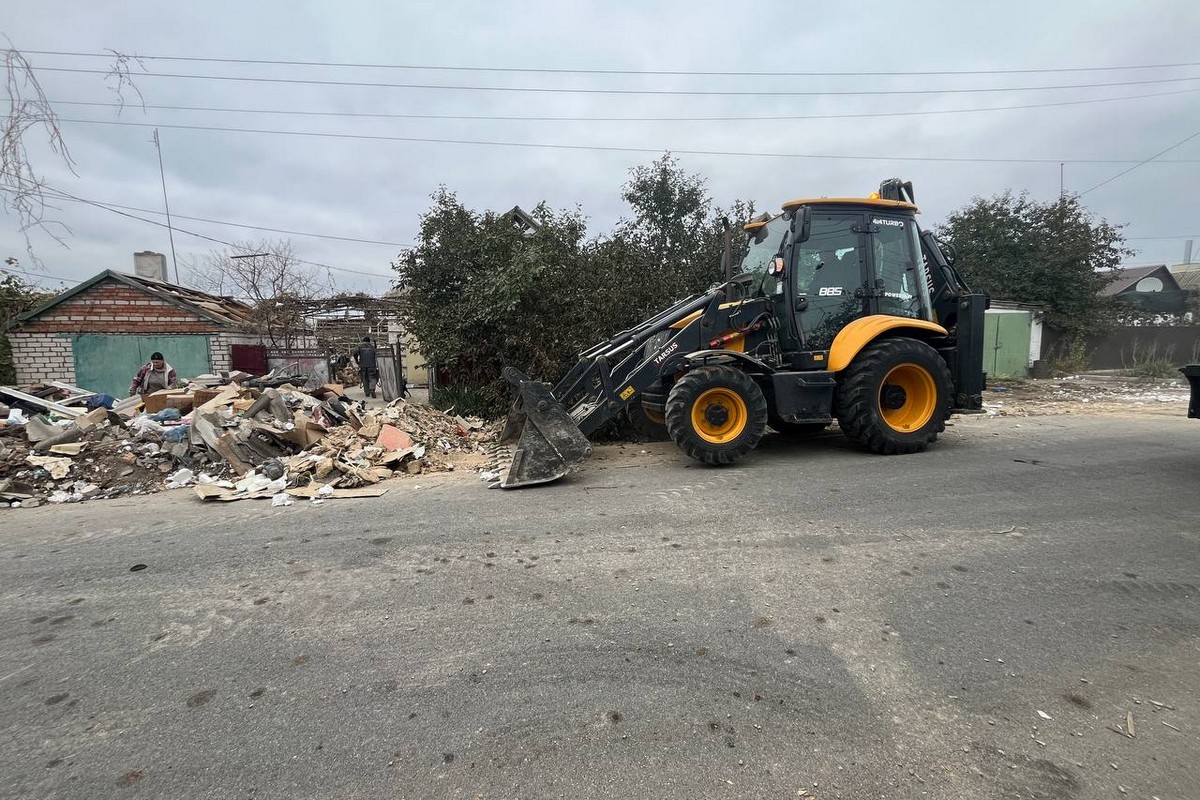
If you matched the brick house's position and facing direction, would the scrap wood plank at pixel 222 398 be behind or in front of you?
in front

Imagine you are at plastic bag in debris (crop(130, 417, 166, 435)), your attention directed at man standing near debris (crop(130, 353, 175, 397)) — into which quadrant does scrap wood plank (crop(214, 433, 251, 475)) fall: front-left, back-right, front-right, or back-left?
back-right

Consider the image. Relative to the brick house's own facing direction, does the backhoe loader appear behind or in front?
in front

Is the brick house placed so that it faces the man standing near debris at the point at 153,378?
yes

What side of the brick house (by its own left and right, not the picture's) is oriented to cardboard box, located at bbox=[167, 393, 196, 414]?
front

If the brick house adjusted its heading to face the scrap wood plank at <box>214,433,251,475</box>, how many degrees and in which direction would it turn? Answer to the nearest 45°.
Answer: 0° — it already faces it

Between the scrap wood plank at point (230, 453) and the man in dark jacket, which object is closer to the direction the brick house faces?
the scrap wood plank

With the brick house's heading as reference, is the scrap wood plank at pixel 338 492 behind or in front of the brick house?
in front

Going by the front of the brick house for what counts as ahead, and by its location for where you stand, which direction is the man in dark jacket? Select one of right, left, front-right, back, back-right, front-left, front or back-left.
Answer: front-left

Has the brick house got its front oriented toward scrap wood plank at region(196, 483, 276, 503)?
yes

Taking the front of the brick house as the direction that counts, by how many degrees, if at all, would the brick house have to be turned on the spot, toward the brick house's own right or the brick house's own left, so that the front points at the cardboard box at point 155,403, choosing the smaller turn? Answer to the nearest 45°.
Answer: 0° — it already faces it

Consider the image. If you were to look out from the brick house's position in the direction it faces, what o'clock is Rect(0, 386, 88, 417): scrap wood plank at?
The scrap wood plank is roughly at 12 o'clock from the brick house.

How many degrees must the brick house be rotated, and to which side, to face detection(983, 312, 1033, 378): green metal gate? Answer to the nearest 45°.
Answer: approximately 45° to its left

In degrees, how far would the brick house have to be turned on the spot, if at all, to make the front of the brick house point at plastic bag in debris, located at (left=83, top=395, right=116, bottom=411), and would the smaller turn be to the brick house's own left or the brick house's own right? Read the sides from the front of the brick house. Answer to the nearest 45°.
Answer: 0° — it already faces it

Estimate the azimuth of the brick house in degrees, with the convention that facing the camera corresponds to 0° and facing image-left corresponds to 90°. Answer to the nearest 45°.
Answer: approximately 0°

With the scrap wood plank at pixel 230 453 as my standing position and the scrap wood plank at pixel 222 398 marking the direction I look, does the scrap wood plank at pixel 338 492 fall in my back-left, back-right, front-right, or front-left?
back-right
